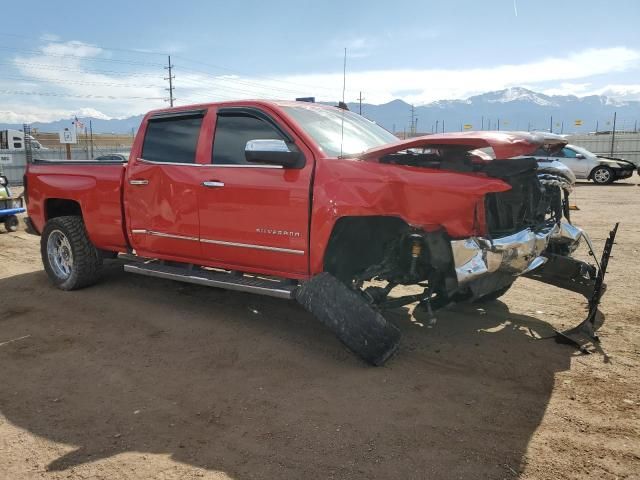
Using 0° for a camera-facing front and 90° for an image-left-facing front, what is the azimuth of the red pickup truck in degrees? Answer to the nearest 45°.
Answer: approximately 315°
